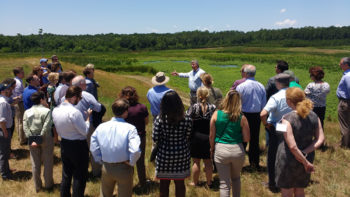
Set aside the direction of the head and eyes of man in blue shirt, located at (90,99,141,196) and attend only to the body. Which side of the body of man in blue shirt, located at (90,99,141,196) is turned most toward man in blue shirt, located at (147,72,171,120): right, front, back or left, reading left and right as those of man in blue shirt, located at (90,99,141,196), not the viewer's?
front

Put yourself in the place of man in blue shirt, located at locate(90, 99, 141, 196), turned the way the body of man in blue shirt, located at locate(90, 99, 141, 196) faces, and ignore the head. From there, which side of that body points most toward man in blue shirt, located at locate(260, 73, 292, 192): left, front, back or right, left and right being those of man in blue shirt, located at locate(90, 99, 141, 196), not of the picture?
right

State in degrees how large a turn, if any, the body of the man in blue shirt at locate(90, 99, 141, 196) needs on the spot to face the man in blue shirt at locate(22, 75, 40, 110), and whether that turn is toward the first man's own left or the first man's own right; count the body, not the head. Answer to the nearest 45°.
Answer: approximately 45° to the first man's own left

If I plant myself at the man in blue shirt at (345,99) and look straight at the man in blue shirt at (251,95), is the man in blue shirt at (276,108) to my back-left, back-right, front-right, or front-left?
front-left

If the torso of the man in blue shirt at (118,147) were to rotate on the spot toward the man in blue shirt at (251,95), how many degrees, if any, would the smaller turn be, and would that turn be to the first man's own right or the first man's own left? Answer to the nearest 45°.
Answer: approximately 45° to the first man's own right

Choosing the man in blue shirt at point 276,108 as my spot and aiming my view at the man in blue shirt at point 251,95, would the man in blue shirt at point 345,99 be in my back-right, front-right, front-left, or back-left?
front-right

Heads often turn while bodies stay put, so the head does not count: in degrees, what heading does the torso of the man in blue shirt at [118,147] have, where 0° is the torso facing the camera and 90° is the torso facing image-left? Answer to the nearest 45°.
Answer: approximately 180°

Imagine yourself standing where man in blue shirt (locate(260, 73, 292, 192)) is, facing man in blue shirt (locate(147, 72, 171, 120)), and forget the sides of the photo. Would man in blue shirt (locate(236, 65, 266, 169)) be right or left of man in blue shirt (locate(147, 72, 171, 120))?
right
